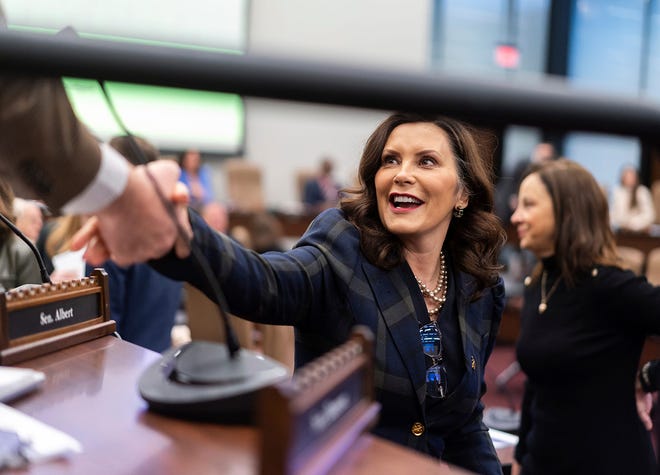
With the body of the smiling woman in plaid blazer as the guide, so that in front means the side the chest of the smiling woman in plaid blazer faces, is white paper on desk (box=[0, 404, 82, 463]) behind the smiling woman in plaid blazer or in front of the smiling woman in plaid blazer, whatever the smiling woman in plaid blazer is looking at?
in front

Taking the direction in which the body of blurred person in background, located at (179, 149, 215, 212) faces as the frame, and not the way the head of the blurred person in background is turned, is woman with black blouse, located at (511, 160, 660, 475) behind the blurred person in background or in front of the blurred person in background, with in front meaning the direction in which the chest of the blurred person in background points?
in front

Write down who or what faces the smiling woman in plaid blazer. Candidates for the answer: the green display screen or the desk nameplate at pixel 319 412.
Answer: the green display screen

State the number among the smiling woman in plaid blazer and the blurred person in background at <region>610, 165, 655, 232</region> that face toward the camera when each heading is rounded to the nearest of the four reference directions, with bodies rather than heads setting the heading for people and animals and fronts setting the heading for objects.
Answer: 2

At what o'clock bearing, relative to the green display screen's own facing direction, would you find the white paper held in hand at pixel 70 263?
The white paper held in hand is roughly at 12 o'clock from the green display screen.

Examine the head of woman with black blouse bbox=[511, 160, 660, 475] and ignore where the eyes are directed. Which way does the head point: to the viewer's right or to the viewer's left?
to the viewer's left

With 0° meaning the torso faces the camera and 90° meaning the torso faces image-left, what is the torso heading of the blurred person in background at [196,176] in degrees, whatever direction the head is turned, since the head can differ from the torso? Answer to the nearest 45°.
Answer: approximately 0°

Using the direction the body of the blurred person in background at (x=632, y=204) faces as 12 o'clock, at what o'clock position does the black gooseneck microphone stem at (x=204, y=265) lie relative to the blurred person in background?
The black gooseneck microphone stem is roughly at 12 o'clock from the blurred person in background.

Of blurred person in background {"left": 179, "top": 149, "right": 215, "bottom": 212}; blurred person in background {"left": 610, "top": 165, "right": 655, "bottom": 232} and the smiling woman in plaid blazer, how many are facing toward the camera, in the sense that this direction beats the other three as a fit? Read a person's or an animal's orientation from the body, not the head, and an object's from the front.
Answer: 3

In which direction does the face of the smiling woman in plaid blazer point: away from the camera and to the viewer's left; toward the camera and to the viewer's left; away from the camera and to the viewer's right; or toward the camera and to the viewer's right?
toward the camera and to the viewer's left
